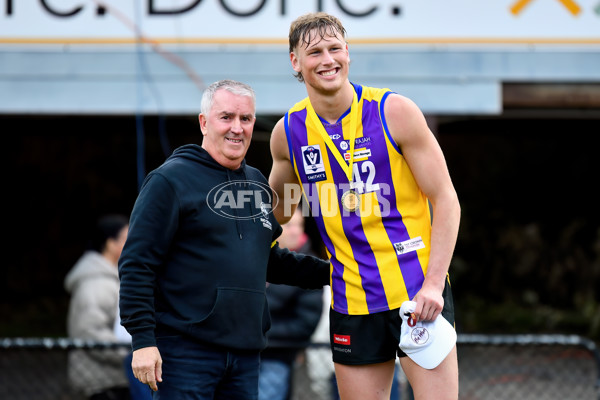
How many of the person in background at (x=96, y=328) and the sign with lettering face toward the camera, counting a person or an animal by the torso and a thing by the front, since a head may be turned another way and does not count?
1

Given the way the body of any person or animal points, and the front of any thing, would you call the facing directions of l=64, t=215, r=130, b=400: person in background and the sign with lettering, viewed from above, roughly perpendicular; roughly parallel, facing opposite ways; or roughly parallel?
roughly perpendicular

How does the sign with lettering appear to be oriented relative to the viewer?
toward the camera
